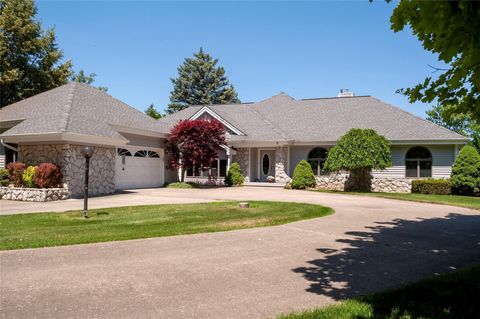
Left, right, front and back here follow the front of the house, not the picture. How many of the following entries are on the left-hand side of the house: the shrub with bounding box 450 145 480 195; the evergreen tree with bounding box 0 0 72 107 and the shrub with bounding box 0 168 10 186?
1

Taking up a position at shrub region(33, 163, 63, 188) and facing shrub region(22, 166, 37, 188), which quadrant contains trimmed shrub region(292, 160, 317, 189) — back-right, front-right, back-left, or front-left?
back-right

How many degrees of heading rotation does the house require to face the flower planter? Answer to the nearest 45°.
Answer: approximately 45° to its right

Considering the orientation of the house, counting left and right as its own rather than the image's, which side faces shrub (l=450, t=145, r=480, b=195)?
left

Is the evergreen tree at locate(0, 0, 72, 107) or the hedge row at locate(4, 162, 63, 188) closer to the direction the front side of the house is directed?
the hedge row

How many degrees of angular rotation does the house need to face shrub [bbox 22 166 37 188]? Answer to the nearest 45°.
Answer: approximately 45° to its right

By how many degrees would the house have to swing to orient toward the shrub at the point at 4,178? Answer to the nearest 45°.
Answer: approximately 45° to its right

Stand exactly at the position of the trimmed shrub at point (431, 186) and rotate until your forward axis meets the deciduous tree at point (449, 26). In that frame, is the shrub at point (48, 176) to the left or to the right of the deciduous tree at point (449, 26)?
right

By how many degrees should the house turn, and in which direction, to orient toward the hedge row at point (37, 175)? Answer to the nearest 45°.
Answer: approximately 45° to its right

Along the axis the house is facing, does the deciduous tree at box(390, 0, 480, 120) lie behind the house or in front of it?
in front

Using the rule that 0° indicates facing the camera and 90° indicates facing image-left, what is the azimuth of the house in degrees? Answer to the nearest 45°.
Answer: approximately 0°

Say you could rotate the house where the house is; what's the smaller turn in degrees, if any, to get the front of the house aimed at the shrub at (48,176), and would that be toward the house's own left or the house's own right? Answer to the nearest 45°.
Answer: approximately 45° to the house's own right

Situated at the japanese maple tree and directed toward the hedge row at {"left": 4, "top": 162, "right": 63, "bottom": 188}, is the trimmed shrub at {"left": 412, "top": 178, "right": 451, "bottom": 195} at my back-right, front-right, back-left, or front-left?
back-left
